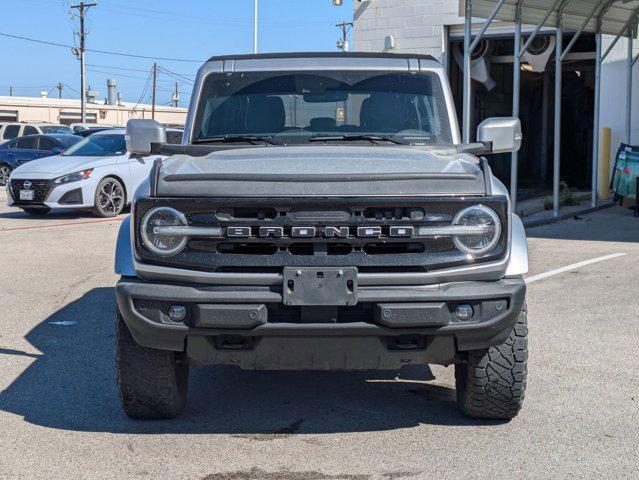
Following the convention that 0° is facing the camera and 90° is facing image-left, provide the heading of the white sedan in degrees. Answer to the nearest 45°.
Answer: approximately 45°

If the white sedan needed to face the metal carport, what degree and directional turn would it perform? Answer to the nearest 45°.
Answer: approximately 135° to its left

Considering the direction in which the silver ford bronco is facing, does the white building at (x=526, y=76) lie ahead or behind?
behind

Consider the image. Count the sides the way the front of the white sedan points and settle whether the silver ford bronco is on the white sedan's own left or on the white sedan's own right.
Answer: on the white sedan's own left

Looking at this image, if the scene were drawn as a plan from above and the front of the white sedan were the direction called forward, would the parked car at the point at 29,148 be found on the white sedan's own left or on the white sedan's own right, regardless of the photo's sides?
on the white sedan's own right

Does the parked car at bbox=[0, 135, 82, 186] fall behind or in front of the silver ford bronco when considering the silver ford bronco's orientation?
behind
